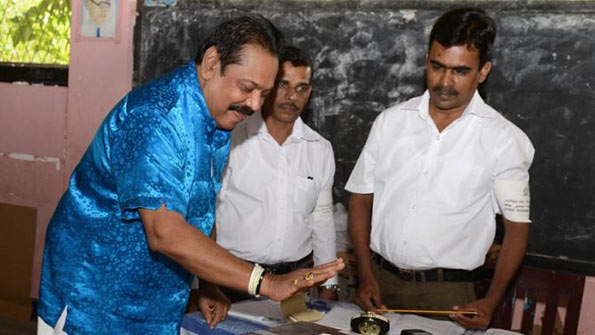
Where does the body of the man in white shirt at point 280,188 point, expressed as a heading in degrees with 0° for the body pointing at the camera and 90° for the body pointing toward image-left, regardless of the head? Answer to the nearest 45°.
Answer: approximately 0°

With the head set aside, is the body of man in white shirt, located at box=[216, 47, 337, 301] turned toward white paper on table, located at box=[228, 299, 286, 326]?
yes

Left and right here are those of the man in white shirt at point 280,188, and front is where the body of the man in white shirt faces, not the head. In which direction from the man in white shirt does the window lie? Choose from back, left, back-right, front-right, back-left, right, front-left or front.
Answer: back-right

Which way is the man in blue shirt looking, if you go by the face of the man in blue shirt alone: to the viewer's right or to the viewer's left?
to the viewer's right
